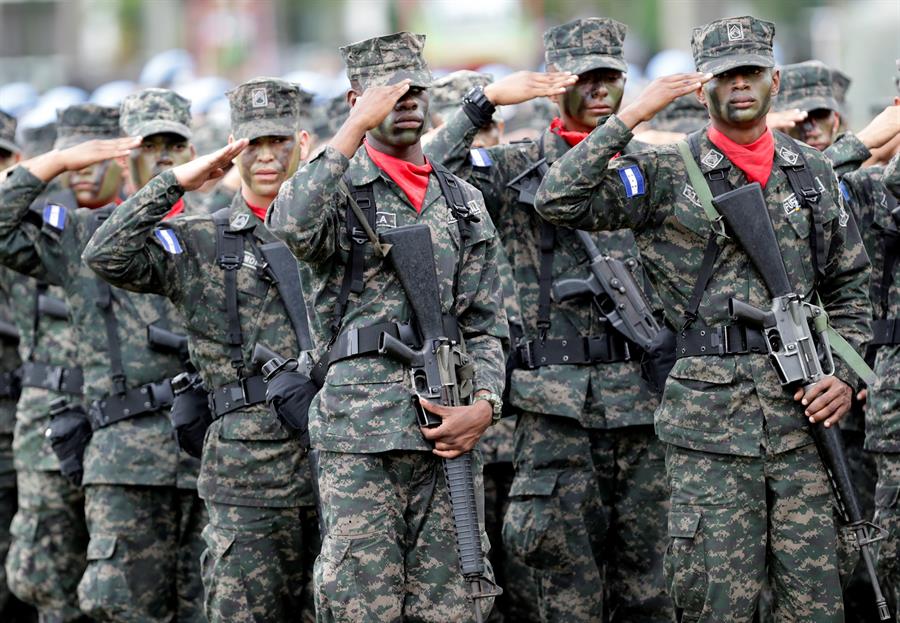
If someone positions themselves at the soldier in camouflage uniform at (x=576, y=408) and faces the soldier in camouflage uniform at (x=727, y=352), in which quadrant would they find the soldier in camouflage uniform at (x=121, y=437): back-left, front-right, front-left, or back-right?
back-right

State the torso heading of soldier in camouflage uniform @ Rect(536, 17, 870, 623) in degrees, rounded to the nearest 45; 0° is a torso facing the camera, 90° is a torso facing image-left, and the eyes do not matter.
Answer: approximately 0°

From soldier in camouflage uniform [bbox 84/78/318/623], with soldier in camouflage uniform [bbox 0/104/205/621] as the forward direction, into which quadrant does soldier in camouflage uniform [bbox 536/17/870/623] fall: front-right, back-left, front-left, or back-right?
back-right

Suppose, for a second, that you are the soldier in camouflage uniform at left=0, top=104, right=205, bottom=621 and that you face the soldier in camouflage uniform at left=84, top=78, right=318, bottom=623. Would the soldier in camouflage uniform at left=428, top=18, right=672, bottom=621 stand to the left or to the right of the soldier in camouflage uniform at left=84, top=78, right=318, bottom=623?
left
